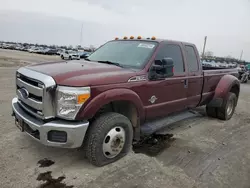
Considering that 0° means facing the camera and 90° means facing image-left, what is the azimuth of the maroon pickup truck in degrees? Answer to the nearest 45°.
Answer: approximately 45°
